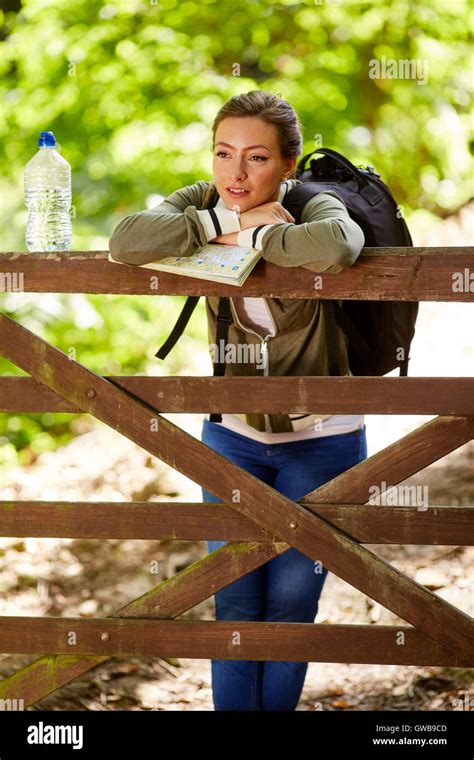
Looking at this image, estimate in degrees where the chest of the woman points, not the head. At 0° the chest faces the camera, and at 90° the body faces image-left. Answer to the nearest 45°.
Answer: approximately 0°
